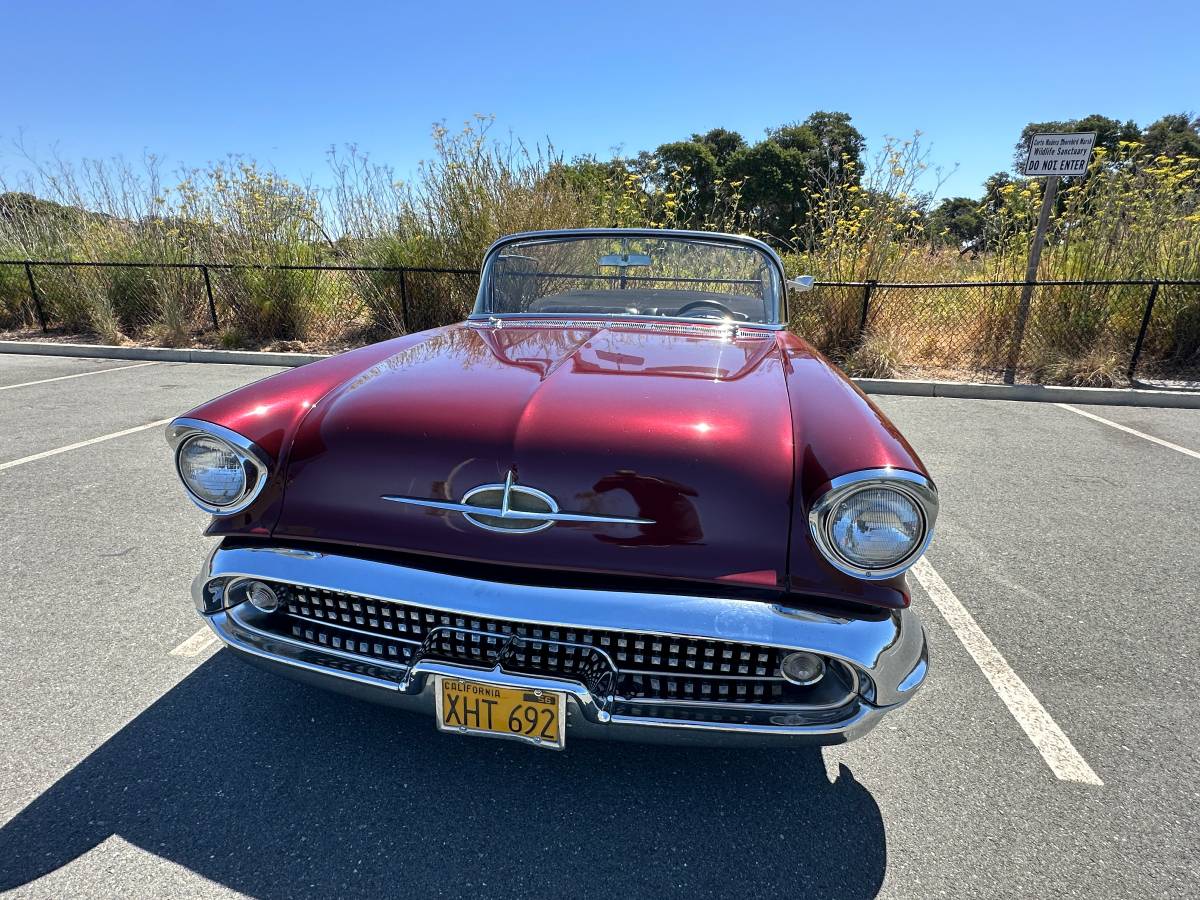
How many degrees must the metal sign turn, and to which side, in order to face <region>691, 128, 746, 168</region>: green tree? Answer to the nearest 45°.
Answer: approximately 135° to its right

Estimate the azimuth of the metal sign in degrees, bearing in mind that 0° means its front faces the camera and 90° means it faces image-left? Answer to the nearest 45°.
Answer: approximately 0°

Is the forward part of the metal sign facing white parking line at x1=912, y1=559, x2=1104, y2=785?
yes

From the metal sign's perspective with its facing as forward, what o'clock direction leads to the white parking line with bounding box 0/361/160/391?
The white parking line is roughly at 2 o'clock from the metal sign.

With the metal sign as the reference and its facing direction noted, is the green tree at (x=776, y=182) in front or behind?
behind

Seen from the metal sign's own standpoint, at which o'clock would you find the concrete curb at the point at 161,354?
The concrete curb is roughly at 2 o'clock from the metal sign.

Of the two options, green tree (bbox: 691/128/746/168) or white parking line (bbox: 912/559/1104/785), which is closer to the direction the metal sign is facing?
the white parking line

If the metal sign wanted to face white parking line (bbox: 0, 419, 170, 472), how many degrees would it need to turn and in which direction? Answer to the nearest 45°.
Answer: approximately 45° to its right

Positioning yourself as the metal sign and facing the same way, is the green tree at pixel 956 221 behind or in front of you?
behind

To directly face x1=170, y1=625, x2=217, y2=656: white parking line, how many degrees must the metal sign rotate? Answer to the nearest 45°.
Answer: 0° — it already faces it
